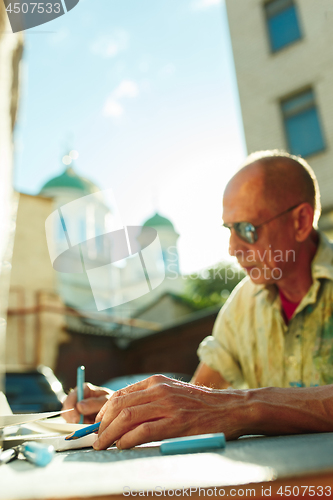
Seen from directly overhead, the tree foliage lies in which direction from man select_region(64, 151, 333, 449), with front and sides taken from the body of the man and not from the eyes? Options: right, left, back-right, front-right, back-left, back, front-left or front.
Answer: back-right

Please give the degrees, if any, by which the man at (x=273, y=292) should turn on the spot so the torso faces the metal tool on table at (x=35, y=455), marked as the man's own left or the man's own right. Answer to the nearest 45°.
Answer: approximately 45° to the man's own left

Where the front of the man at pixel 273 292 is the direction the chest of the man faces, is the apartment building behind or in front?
behind

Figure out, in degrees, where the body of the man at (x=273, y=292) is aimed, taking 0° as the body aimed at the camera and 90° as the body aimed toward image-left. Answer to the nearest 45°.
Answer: approximately 45°
